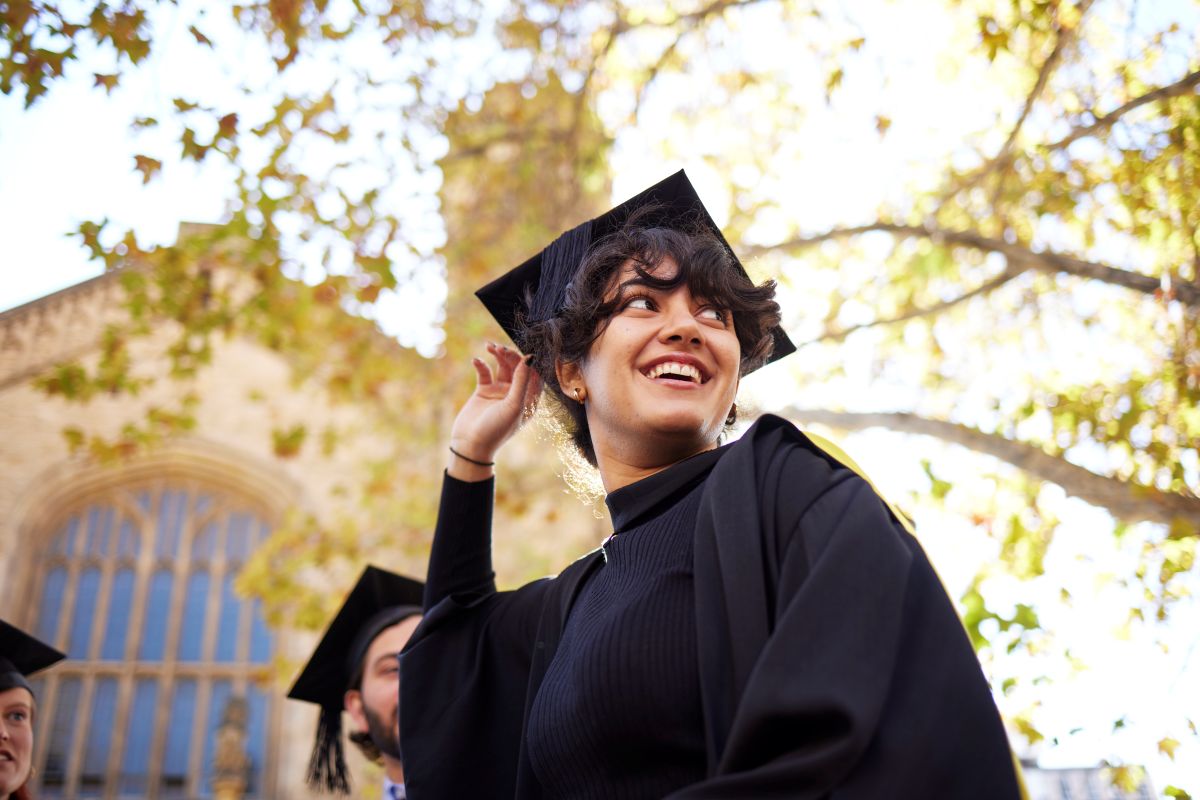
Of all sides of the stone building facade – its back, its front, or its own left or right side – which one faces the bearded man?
front

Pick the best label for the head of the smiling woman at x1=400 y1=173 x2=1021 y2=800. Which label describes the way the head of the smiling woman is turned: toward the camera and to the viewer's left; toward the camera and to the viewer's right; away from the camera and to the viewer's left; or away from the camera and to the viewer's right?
toward the camera and to the viewer's right

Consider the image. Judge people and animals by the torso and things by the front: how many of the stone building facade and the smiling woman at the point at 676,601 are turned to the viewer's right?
0

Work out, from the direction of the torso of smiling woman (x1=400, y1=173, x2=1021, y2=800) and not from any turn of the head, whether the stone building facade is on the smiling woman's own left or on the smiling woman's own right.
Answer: on the smiling woman's own right

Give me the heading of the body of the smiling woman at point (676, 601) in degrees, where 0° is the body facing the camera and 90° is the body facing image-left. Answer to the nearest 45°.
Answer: approximately 45°

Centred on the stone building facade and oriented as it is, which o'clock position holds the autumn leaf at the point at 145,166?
The autumn leaf is roughly at 12 o'clock from the stone building facade.
